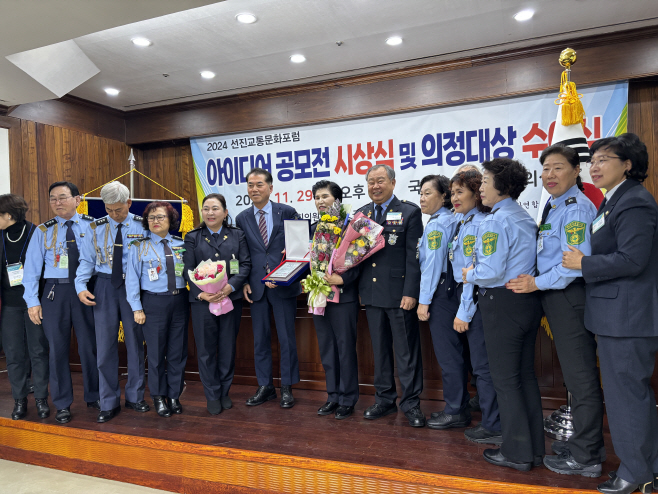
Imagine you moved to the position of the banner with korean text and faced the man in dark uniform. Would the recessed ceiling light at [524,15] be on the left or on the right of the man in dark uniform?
left

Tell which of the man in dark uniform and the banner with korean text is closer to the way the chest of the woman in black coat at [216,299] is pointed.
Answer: the man in dark uniform

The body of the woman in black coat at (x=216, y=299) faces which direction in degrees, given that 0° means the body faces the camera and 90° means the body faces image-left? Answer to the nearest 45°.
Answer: approximately 0°

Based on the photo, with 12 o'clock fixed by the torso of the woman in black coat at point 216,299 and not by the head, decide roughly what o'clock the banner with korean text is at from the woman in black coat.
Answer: The banner with korean text is roughly at 8 o'clock from the woman in black coat.

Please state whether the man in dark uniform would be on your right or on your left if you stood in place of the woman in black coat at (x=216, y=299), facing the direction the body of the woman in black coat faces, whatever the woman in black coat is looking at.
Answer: on your left
